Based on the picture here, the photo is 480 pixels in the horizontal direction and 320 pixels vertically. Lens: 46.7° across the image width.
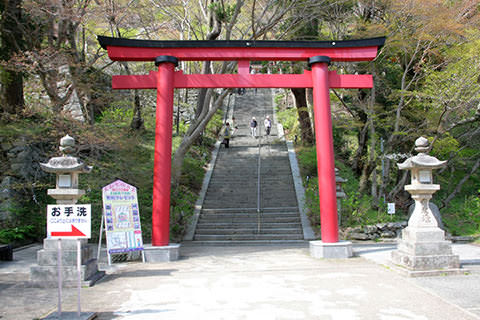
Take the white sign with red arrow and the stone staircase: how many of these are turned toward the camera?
2

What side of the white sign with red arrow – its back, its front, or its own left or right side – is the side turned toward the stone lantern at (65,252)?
back

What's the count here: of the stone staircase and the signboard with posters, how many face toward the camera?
2

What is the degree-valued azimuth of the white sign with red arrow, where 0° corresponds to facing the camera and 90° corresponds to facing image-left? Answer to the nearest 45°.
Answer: approximately 0°

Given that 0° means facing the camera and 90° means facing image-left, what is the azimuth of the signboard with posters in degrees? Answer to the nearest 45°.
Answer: approximately 0°

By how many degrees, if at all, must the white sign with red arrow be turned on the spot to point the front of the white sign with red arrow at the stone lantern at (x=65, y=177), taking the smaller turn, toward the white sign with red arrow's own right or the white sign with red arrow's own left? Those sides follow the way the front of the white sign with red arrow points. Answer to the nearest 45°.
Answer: approximately 180°

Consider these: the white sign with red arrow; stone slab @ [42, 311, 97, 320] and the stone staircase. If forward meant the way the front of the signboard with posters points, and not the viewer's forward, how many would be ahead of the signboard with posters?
2
